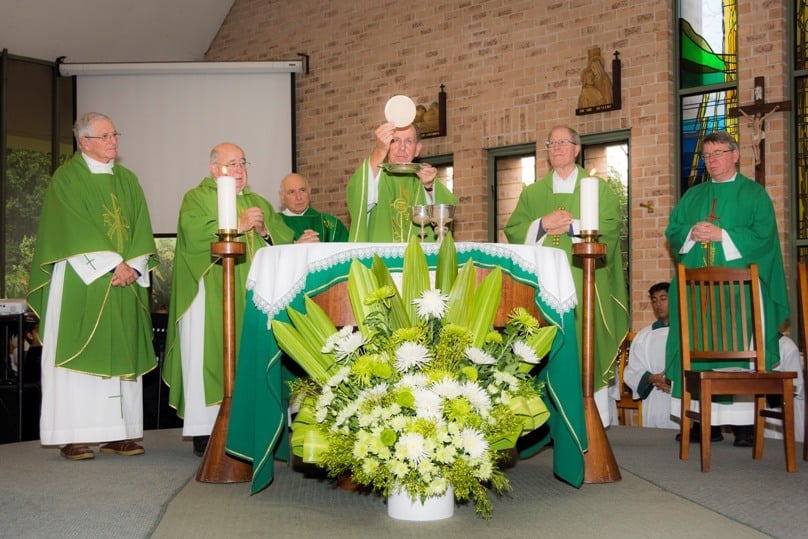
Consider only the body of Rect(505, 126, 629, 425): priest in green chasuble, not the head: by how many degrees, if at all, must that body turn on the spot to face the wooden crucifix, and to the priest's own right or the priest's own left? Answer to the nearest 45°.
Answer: approximately 180°

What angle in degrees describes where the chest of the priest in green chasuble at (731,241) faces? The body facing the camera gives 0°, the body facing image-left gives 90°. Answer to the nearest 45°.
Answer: approximately 45°

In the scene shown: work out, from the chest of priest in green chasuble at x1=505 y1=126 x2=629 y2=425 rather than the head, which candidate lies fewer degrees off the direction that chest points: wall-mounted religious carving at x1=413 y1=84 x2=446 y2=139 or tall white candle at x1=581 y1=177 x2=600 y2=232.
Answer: the tall white candle
